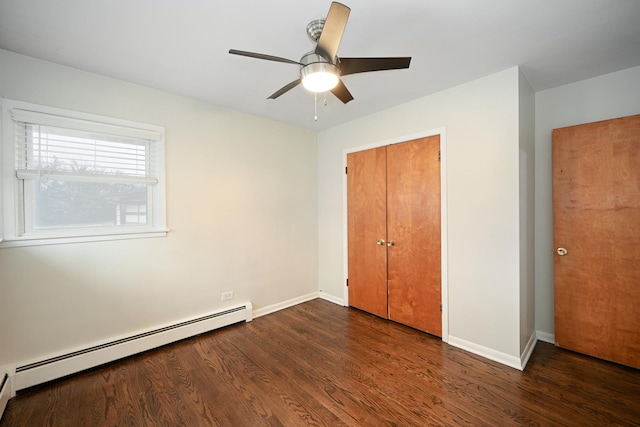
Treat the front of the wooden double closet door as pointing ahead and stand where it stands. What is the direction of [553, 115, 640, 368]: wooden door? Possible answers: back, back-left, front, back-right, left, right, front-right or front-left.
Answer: back-left

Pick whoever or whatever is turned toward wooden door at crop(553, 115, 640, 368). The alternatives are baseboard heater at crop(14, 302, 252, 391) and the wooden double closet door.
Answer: the baseboard heater

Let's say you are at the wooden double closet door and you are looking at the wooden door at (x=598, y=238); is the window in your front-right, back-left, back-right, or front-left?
back-right

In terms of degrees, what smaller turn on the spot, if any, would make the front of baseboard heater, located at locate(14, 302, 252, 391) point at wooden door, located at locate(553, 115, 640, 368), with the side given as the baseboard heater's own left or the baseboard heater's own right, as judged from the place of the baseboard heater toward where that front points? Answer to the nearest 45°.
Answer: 0° — it already faces it

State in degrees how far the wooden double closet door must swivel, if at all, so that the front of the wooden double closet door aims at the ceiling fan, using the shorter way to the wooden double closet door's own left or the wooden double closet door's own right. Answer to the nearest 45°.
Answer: approximately 45° to the wooden double closet door's own left

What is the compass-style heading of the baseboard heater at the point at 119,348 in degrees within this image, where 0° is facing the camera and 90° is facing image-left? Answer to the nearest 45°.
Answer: approximately 315°

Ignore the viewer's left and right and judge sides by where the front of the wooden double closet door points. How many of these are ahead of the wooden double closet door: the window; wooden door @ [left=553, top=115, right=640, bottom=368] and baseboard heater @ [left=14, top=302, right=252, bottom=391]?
2

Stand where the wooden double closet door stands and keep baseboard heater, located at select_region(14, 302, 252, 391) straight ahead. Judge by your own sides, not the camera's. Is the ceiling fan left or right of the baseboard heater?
left
